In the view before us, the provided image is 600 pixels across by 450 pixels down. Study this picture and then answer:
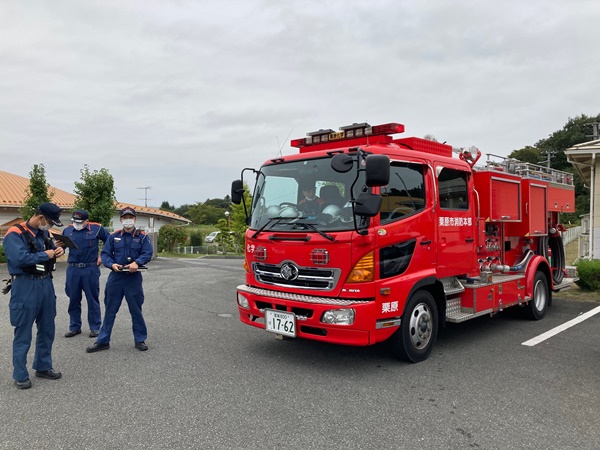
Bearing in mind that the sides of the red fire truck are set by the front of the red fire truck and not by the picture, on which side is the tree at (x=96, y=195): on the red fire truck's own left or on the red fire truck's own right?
on the red fire truck's own right

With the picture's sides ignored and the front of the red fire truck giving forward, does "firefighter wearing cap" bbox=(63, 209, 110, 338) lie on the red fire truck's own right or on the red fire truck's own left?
on the red fire truck's own right

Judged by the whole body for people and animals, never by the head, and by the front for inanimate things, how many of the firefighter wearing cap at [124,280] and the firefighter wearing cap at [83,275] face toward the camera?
2

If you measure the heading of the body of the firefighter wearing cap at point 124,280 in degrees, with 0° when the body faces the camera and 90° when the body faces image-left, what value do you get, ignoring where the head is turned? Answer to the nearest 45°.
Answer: approximately 0°

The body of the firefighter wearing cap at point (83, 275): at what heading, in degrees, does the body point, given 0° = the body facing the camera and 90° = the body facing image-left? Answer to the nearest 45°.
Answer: approximately 0°

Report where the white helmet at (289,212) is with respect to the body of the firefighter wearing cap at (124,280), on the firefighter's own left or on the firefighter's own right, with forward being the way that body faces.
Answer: on the firefighter's own left

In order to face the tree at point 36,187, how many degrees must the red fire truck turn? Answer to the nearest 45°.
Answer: approximately 90° to its right

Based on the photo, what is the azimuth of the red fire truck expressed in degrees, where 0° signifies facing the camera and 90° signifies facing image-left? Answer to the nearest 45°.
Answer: approximately 45°

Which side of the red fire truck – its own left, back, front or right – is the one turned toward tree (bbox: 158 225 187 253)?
right
